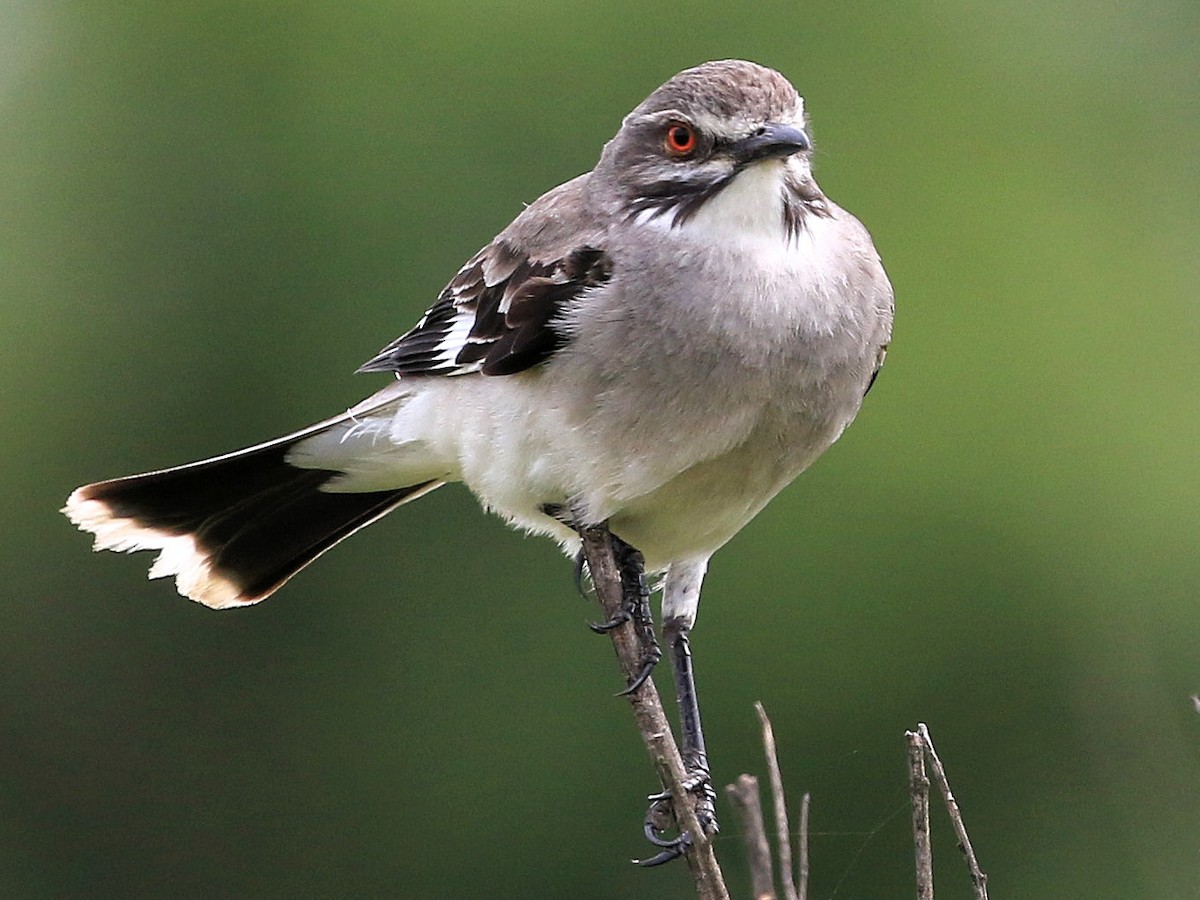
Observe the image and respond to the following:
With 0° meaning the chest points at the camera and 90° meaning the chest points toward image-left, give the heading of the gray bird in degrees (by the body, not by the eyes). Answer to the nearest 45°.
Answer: approximately 315°
